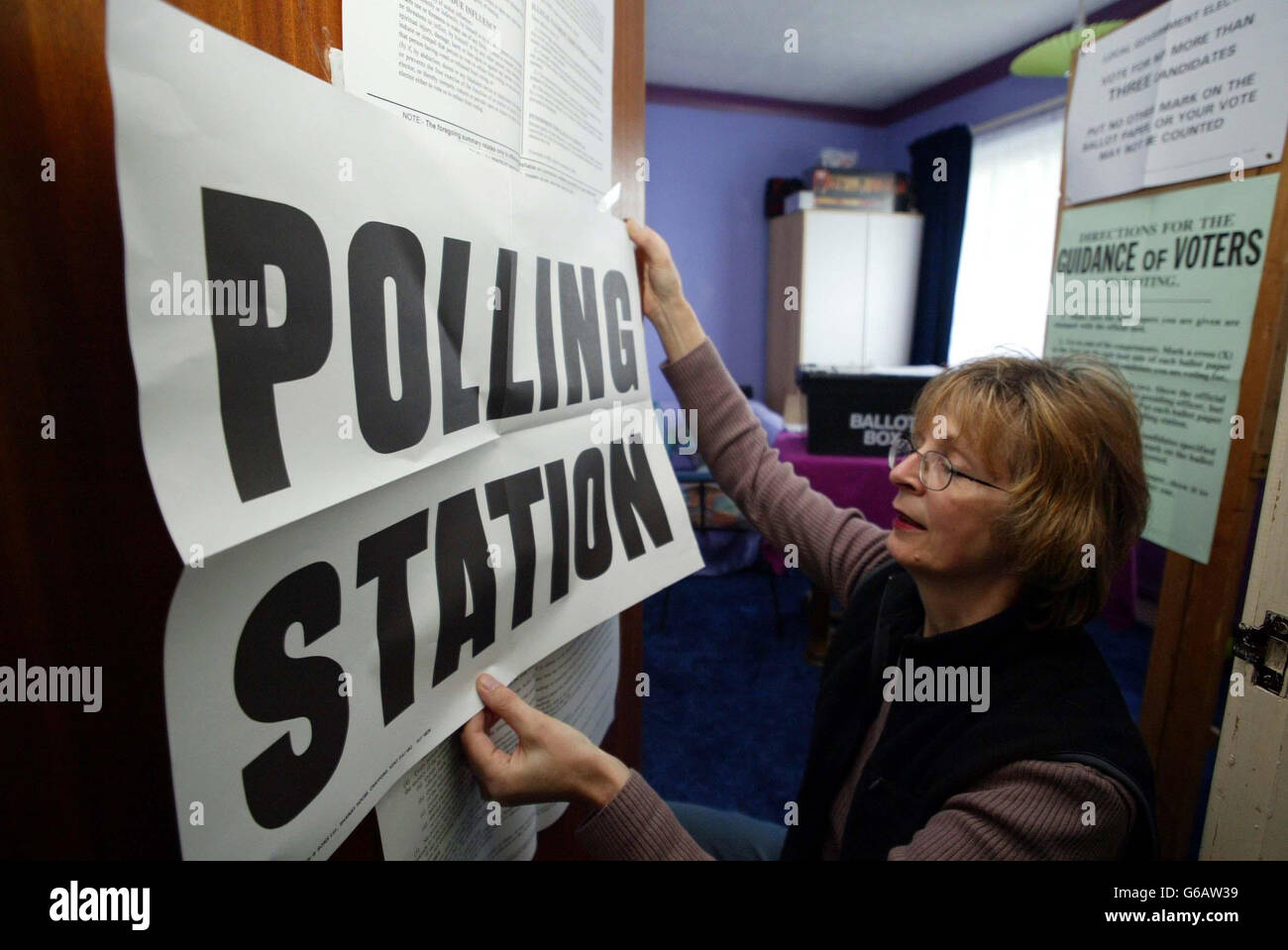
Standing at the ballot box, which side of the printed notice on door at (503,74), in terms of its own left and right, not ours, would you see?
left

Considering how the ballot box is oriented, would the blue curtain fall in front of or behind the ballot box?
behind

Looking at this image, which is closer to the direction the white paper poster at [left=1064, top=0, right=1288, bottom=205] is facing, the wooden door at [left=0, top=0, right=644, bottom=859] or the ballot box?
the wooden door

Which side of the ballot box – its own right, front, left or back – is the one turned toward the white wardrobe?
back

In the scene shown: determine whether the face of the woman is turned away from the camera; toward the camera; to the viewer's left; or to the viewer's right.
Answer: to the viewer's left

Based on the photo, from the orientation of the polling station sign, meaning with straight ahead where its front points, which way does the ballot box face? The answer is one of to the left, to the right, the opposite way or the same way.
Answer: to the right

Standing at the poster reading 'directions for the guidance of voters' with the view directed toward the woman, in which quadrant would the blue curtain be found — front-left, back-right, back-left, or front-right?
back-right

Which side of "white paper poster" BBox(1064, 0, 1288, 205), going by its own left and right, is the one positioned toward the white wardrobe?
right

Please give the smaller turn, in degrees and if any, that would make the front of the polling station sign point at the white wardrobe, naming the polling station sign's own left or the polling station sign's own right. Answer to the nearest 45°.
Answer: approximately 90° to the polling station sign's own left
